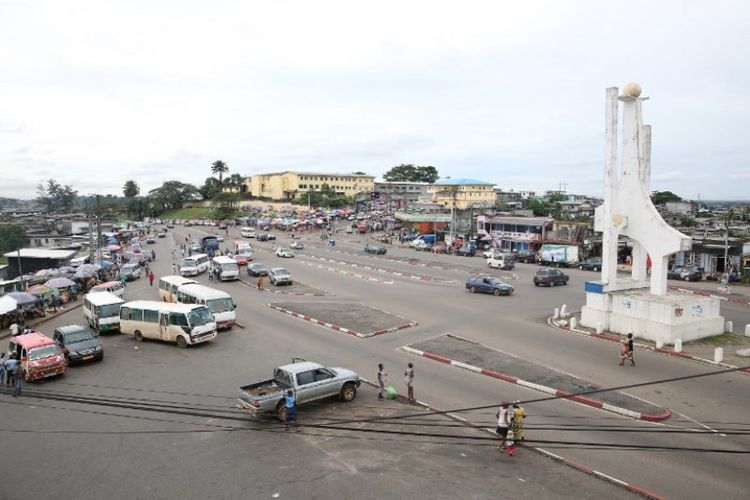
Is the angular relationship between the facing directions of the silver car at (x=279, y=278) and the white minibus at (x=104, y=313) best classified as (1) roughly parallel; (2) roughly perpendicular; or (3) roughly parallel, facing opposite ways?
roughly parallel

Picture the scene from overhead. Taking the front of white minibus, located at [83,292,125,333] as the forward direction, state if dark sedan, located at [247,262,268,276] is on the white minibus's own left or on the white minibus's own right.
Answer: on the white minibus's own left

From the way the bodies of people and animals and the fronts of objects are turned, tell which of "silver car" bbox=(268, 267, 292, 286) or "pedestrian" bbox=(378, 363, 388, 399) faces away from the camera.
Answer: the pedestrian

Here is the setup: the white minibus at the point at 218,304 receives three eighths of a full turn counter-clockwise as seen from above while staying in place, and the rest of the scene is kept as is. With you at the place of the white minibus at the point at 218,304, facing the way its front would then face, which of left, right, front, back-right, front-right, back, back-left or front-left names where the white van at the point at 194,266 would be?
front

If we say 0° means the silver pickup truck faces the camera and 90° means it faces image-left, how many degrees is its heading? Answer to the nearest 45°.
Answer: approximately 225°

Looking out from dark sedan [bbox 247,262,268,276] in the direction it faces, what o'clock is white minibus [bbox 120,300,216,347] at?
The white minibus is roughly at 2 o'clock from the dark sedan.

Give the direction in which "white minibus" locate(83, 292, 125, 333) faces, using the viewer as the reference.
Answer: facing the viewer and to the right of the viewer

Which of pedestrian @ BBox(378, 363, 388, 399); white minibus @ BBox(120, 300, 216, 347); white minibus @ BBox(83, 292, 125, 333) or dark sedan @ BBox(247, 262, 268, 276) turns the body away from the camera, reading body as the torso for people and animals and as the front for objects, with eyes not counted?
the pedestrian

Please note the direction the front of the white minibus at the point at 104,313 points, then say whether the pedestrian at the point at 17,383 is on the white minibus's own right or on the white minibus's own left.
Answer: on the white minibus's own right

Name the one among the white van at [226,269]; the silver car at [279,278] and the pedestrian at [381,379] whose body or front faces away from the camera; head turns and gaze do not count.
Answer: the pedestrian

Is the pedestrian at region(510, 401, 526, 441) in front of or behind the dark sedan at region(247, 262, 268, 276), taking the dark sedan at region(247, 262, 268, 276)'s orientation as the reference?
in front

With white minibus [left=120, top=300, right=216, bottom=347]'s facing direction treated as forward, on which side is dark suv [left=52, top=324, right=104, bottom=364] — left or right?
on its right
